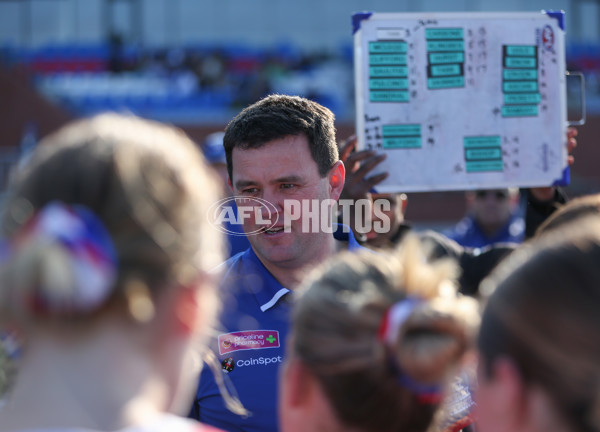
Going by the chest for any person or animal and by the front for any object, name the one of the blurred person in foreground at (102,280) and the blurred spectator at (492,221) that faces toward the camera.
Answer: the blurred spectator

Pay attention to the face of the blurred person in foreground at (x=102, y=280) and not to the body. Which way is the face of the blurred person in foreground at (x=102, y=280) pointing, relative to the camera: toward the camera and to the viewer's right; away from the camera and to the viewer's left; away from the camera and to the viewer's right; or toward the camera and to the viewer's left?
away from the camera and to the viewer's right

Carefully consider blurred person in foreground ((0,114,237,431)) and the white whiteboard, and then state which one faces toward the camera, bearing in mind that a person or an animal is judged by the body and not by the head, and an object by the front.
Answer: the white whiteboard

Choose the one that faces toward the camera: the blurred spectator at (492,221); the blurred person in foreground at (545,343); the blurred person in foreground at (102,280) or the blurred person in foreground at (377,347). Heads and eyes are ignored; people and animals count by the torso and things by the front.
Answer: the blurred spectator

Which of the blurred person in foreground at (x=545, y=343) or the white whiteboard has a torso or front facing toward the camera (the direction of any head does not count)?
the white whiteboard

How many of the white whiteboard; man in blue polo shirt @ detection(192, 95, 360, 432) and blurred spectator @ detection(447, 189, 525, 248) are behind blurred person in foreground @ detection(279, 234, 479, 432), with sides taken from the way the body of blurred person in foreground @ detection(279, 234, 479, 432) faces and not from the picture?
0

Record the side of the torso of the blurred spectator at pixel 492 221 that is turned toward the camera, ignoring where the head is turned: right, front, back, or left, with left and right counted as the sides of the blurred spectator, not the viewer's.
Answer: front

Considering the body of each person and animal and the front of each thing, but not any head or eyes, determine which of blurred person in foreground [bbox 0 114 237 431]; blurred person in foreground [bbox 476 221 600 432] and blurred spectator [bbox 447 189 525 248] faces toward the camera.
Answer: the blurred spectator

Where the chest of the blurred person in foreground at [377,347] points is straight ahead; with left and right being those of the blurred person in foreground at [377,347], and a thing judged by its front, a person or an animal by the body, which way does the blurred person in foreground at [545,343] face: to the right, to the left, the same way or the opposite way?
the same way

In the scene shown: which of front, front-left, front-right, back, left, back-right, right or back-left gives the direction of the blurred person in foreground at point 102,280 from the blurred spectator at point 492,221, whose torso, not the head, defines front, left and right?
front

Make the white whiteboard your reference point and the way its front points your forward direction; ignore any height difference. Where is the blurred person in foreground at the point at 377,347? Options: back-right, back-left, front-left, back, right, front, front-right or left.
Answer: front

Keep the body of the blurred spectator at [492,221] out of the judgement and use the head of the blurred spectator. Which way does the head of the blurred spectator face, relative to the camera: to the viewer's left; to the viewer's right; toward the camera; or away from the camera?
toward the camera

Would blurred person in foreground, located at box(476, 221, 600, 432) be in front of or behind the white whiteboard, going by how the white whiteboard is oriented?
in front

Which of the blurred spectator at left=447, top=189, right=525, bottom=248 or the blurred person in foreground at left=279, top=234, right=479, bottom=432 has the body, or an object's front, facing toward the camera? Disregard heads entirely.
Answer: the blurred spectator

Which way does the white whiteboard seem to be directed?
toward the camera

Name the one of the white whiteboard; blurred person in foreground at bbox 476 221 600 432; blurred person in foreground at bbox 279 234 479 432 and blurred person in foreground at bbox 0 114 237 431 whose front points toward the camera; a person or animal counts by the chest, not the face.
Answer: the white whiteboard

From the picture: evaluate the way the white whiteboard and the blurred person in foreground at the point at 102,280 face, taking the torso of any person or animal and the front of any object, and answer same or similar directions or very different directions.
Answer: very different directions

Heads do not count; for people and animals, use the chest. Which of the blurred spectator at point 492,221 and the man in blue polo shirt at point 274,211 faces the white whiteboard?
the blurred spectator
